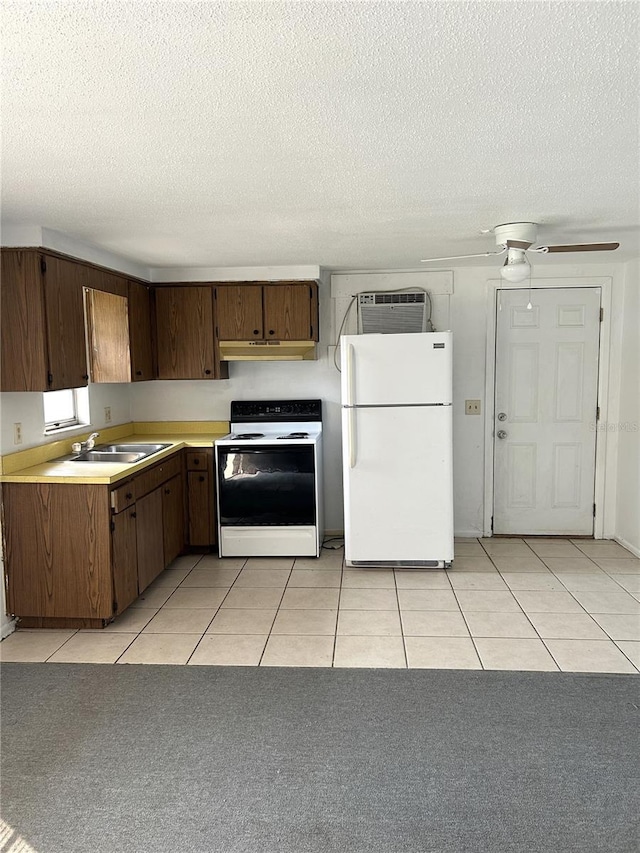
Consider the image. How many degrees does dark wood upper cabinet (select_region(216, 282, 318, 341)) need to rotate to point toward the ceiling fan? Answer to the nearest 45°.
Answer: approximately 45° to its left

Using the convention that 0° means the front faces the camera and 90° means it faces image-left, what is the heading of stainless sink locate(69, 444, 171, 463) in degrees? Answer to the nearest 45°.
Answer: approximately 270°

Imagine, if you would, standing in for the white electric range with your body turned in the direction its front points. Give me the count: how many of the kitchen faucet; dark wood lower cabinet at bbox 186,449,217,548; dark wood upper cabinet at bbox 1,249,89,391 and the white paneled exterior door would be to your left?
1

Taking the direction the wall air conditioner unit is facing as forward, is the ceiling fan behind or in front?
in front

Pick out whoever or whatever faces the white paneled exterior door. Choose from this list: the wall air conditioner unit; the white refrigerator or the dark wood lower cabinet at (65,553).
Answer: the dark wood lower cabinet

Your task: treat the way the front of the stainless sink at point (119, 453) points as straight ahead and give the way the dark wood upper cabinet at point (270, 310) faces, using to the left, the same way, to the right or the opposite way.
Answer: to the right

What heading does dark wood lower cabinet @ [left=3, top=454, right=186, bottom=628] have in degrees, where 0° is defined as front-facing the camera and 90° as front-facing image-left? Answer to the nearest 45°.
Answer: approximately 270°

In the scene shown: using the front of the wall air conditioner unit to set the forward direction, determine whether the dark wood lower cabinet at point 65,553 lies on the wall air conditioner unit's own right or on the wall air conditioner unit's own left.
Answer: on the wall air conditioner unit's own right

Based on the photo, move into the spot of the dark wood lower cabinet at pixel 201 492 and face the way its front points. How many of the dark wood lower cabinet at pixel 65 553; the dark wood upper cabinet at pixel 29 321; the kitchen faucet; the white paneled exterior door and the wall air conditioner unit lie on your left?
2

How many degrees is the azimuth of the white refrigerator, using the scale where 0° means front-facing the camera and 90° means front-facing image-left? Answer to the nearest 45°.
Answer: approximately 0°

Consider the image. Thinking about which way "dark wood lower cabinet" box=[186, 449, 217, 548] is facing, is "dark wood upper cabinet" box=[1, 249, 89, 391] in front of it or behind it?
in front

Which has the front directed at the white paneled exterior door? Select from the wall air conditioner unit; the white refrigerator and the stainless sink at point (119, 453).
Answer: the stainless sink
